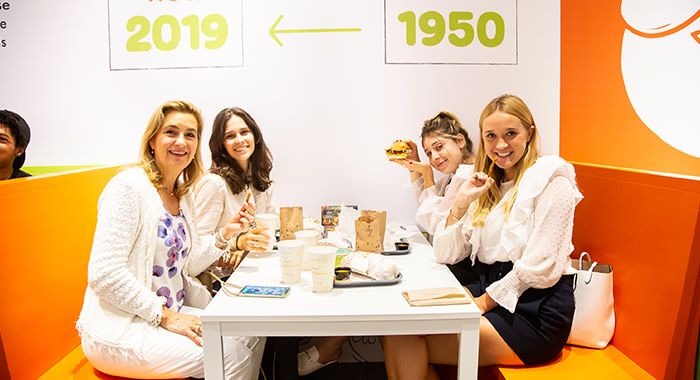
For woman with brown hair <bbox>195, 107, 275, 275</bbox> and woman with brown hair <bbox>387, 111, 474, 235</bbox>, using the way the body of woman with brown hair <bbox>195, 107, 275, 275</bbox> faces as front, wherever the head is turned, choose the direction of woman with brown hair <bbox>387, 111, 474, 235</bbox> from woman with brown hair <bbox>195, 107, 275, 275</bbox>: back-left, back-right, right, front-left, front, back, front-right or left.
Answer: front-left

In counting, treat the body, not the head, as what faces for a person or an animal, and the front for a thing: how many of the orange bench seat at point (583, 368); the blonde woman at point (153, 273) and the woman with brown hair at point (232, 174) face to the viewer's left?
1

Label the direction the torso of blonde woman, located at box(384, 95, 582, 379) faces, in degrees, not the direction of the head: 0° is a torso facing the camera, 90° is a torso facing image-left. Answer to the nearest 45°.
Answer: approximately 45°

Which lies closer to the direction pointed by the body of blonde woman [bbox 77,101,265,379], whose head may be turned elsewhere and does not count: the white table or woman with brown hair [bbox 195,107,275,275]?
the white table

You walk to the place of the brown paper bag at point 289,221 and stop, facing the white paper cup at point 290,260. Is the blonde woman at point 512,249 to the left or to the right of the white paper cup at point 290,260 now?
left

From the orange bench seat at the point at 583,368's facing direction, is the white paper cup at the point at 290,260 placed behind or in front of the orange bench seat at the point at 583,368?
in front

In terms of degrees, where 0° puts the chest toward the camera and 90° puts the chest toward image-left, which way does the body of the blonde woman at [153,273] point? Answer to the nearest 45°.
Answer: approximately 315°

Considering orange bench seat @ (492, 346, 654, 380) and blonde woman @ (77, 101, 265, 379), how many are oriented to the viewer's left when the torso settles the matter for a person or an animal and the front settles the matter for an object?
1

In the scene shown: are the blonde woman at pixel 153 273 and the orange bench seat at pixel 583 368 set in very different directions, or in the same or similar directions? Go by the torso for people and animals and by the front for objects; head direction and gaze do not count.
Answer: very different directions

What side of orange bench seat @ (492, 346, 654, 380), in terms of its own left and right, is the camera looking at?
left
